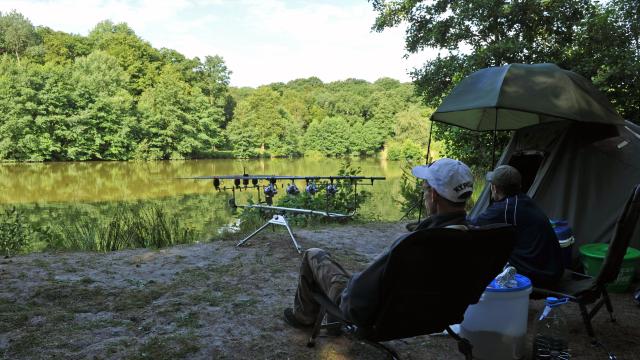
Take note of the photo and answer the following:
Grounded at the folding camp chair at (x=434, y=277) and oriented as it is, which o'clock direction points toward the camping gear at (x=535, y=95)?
The camping gear is roughly at 2 o'clock from the folding camp chair.

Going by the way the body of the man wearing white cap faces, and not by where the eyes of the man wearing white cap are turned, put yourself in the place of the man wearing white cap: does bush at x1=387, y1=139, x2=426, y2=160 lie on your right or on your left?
on your right

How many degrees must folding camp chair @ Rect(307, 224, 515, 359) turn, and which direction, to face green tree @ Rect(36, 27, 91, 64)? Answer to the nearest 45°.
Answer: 0° — it already faces it

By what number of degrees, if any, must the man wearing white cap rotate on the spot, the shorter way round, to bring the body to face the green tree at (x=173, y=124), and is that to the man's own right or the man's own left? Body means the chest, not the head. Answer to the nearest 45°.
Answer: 0° — they already face it

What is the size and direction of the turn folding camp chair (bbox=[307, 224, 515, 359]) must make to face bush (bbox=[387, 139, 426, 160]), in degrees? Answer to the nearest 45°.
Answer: approximately 45° to its right

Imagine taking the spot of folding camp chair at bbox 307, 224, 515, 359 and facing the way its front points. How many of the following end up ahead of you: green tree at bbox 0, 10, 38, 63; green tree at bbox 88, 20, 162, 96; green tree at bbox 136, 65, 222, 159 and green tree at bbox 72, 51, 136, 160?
4

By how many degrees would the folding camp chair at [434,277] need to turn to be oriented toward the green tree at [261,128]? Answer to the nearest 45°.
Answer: approximately 45° to its right

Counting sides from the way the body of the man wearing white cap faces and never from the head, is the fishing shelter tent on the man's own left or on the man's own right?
on the man's own right

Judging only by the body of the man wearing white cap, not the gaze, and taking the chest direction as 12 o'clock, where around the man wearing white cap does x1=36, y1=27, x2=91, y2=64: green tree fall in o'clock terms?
The green tree is roughly at 12 o'clock from the man wearing white cap.

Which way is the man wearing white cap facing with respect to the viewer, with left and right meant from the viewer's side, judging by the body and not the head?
facing away from the viewer and to the left of the viewer

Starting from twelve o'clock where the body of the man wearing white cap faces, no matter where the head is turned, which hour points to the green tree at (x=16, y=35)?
The green tree is roughly at 12 o'clock from the man wearing white cap.

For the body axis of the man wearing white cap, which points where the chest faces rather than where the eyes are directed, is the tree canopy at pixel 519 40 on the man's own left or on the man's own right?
on the man's own right

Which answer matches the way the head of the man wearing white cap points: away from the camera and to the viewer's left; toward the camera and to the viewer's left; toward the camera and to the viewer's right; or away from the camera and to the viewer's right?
away from the camera and to the viewer's left

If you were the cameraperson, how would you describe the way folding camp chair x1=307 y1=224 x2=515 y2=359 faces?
facing away from the viewer and to the left of the viewer
